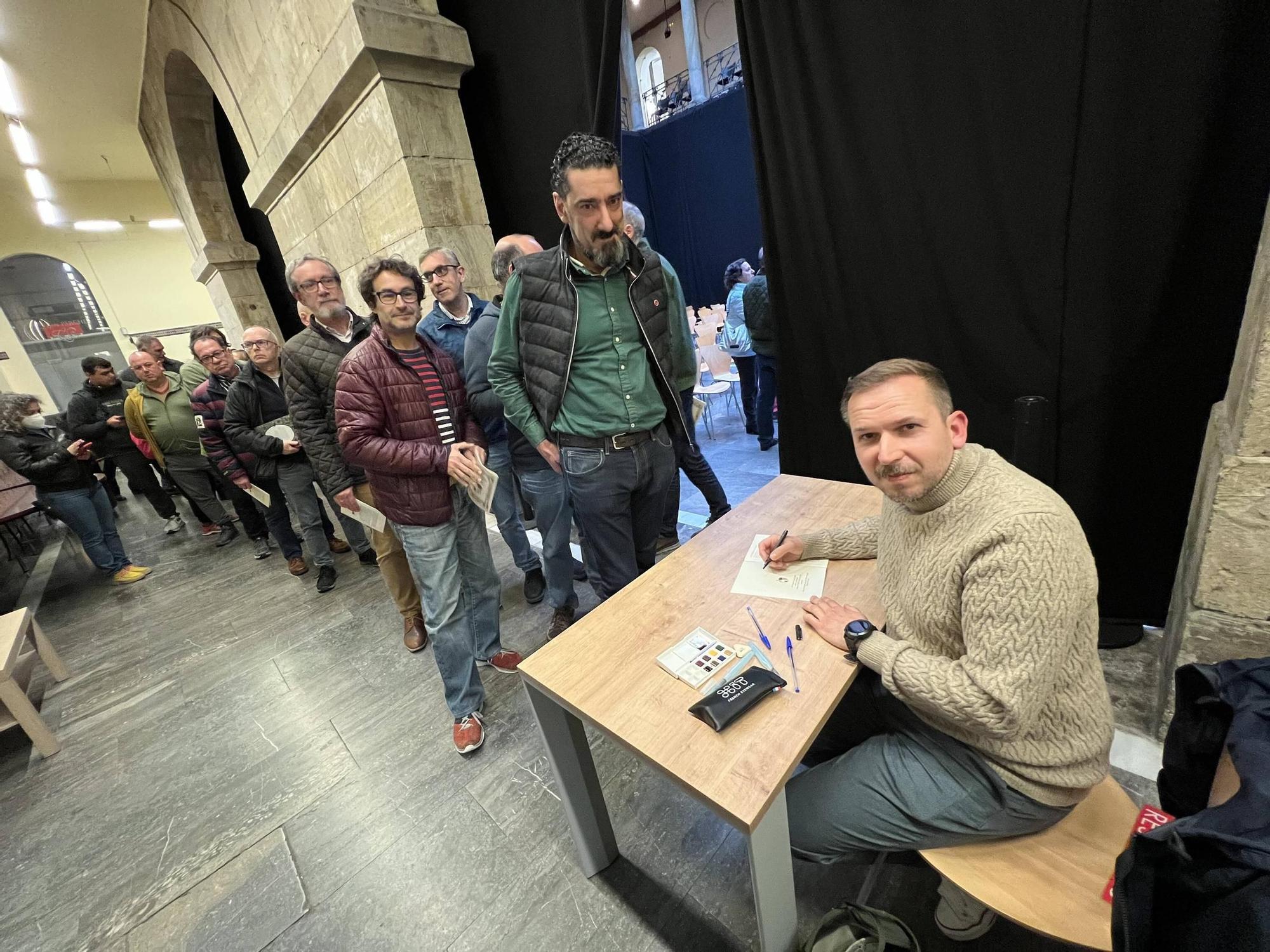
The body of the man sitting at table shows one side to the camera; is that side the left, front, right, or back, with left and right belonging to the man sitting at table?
left

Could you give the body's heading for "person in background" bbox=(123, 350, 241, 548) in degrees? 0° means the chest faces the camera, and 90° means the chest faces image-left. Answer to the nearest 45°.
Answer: approximately 315°

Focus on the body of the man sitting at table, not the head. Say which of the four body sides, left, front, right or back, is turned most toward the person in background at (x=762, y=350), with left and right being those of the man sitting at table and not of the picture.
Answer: right

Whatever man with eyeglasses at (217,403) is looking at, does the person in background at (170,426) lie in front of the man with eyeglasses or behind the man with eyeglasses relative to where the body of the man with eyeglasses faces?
behind

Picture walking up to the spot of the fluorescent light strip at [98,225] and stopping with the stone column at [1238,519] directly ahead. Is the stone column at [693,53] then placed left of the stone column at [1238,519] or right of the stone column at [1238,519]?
left
